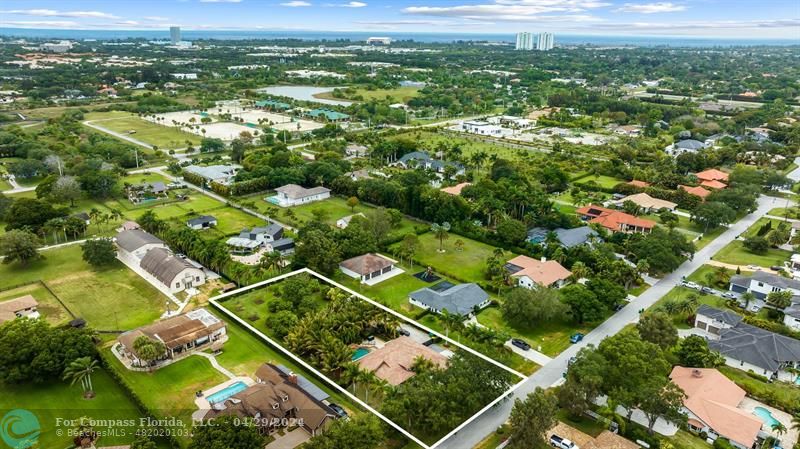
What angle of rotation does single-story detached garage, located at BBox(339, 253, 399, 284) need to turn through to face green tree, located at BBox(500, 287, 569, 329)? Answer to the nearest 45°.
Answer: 0° — it already faces it

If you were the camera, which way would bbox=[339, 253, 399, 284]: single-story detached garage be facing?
facing the viewer and to the right of the viewer

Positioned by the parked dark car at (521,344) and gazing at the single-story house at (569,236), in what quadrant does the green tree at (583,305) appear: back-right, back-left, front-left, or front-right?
front-right

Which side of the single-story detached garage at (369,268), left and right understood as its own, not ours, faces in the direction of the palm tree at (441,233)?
left

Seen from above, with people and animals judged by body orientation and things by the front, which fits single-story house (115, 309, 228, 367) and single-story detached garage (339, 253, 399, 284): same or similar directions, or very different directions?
same or similar directions

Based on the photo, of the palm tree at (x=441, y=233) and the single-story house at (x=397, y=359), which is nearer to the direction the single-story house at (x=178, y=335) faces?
the single-story house

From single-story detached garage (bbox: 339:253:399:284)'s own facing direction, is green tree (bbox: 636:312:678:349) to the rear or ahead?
ahead

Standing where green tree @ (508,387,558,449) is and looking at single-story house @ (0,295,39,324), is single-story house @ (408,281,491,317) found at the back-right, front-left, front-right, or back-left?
front-right
